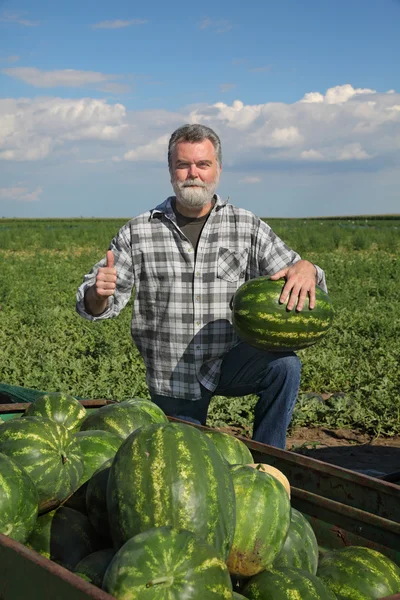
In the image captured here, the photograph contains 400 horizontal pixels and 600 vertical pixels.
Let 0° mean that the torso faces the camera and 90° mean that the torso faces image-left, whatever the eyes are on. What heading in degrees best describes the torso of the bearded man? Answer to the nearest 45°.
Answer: approximately 0°

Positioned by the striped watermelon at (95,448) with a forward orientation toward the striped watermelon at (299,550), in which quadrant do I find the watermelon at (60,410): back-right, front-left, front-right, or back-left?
back-left

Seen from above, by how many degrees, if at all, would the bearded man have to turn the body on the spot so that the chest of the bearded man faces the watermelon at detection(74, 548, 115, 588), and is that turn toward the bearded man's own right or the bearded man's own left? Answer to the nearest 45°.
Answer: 0° — they already face it

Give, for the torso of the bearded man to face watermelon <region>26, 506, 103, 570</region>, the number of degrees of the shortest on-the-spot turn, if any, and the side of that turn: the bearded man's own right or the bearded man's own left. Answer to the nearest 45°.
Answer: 0° — they already face it

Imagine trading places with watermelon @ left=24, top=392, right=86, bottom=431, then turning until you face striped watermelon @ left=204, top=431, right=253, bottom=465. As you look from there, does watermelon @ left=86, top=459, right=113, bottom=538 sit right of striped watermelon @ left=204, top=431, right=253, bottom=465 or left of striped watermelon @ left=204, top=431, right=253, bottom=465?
right

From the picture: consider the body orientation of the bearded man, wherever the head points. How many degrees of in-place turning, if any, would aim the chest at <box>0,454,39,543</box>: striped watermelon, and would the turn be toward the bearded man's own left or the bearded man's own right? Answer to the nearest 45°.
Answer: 0° — they already face it

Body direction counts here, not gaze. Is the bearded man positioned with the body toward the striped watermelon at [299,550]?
yes

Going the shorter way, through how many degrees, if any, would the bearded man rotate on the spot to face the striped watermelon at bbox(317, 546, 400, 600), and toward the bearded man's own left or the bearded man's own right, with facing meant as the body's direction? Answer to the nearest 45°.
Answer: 0° — they already face it
